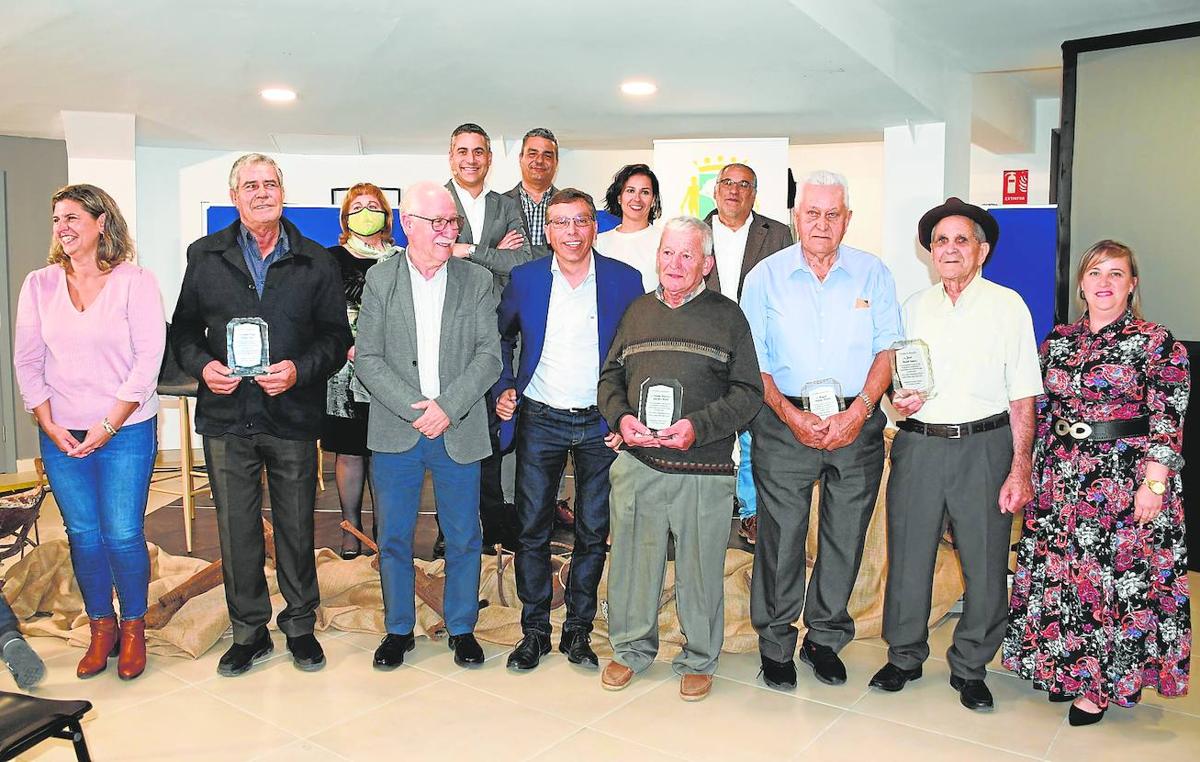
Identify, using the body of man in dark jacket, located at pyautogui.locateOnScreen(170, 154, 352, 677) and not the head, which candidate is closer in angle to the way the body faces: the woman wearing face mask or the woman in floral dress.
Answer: the woman in floral dress

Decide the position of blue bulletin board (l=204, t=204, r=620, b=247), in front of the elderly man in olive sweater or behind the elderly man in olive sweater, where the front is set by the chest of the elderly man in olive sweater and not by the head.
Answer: behind

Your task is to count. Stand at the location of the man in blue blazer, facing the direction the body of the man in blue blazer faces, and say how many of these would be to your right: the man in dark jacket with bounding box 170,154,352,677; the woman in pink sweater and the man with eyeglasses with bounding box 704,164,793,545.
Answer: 2
